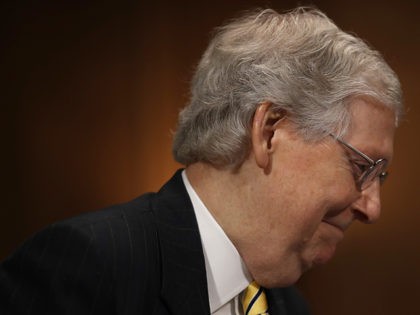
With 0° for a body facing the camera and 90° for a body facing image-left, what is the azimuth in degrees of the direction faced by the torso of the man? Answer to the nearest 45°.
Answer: approximately 270°

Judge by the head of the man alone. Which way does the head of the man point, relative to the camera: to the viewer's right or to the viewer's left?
to the viewer's right
